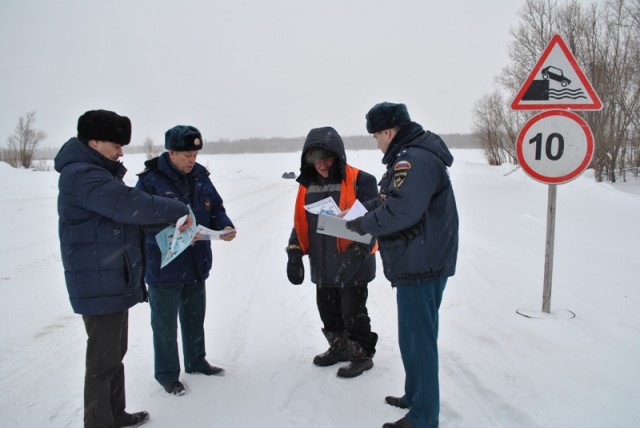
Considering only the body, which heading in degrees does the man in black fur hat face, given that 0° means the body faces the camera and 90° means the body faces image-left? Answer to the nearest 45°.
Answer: approximately 270°

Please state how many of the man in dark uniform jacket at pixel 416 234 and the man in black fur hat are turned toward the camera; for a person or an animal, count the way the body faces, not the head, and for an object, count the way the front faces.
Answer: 0

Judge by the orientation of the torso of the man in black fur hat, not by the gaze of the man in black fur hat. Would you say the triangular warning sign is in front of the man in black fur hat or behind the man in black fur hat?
in front

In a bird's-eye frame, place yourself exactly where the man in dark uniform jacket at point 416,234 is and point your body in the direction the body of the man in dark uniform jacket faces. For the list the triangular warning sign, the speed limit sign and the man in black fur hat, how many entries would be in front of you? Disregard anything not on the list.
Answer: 1

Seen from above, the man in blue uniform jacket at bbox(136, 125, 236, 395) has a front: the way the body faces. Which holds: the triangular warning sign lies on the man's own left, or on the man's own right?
on the man's own left

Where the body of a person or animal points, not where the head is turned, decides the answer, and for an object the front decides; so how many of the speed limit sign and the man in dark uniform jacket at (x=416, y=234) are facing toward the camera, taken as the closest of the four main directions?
1

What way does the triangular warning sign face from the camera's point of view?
toward the camera

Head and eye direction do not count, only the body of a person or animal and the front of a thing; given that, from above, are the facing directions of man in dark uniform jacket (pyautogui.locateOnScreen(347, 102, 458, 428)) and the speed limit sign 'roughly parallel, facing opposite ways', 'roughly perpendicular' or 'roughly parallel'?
roughly perpendicular

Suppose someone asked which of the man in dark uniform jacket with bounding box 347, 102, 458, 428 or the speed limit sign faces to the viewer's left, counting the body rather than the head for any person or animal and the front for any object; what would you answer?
the man in dark uniform jacket

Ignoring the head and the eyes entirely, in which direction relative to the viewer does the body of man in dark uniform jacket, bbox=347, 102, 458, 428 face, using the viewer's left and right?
facing to the left of the viewer

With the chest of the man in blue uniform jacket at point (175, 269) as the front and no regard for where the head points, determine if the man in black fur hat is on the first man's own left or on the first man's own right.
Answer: on the first man's own right

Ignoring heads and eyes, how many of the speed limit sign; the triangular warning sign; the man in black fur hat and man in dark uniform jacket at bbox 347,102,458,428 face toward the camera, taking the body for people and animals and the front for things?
2

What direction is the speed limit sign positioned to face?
toward the camera
